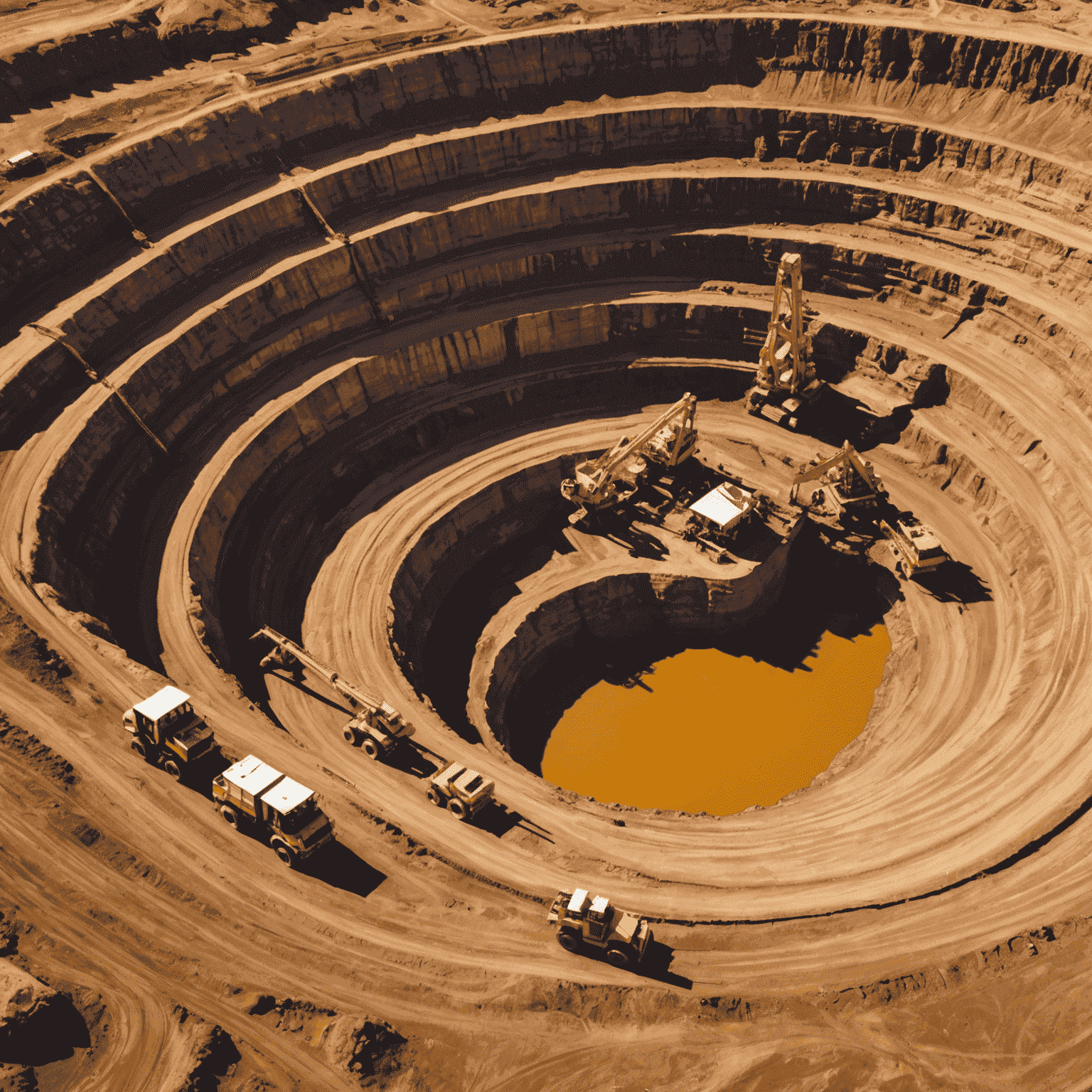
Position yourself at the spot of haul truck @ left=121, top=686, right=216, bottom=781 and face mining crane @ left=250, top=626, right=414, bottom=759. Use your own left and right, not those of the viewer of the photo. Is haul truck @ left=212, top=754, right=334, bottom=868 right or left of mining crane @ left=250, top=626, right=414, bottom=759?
right

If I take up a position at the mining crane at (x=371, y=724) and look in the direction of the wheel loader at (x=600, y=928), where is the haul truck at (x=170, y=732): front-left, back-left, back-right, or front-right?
back-right

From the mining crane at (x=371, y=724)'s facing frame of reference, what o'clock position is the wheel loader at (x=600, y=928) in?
The wheel loader is roughly at 6 o'clock from the mining crane.
